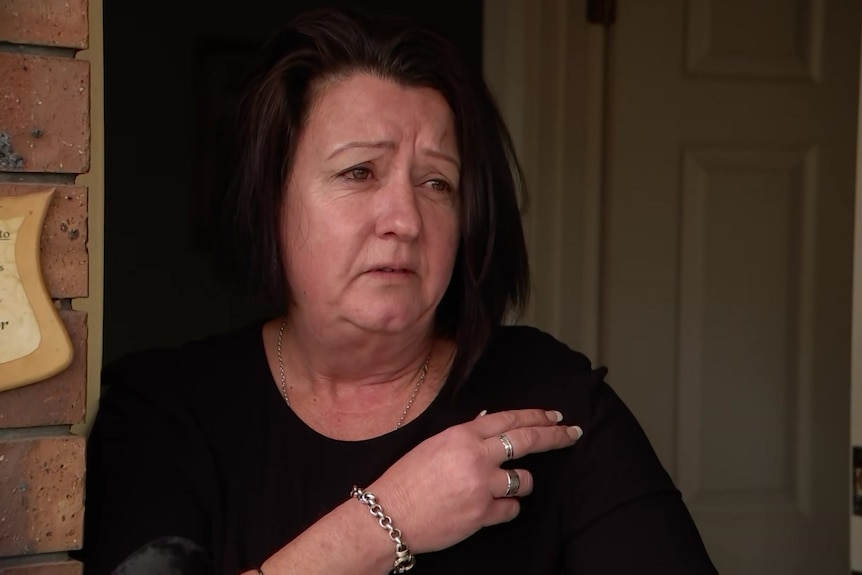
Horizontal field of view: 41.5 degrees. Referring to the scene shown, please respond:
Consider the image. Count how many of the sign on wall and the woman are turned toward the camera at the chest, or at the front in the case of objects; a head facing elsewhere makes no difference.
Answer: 2

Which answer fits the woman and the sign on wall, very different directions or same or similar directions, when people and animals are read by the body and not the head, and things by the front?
same or similar directions

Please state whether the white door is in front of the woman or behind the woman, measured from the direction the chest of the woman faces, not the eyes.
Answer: behind

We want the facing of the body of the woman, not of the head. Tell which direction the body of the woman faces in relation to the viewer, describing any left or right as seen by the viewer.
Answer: facing the viewer

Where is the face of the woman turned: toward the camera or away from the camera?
toward the camera

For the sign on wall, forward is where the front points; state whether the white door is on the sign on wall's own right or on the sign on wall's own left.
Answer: on the sign on wall's own left

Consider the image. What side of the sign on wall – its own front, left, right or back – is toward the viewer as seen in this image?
front

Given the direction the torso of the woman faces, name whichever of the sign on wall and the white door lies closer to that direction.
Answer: the sign on wall
